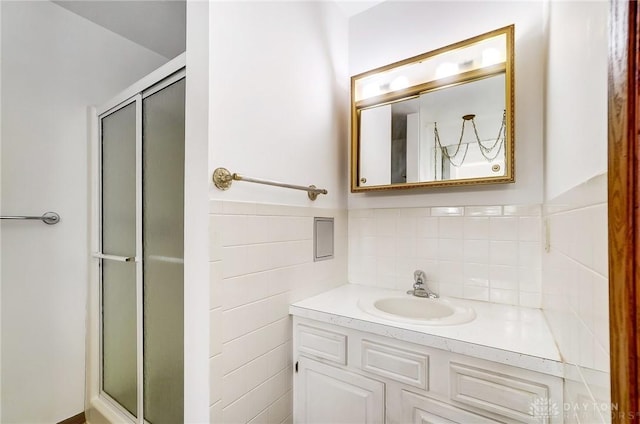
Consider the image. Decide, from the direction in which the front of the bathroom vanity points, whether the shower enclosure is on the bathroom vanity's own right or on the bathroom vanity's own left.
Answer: on the bathroom vanity's own right

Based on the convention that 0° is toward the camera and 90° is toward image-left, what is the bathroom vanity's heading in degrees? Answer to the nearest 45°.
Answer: approximately 0°
